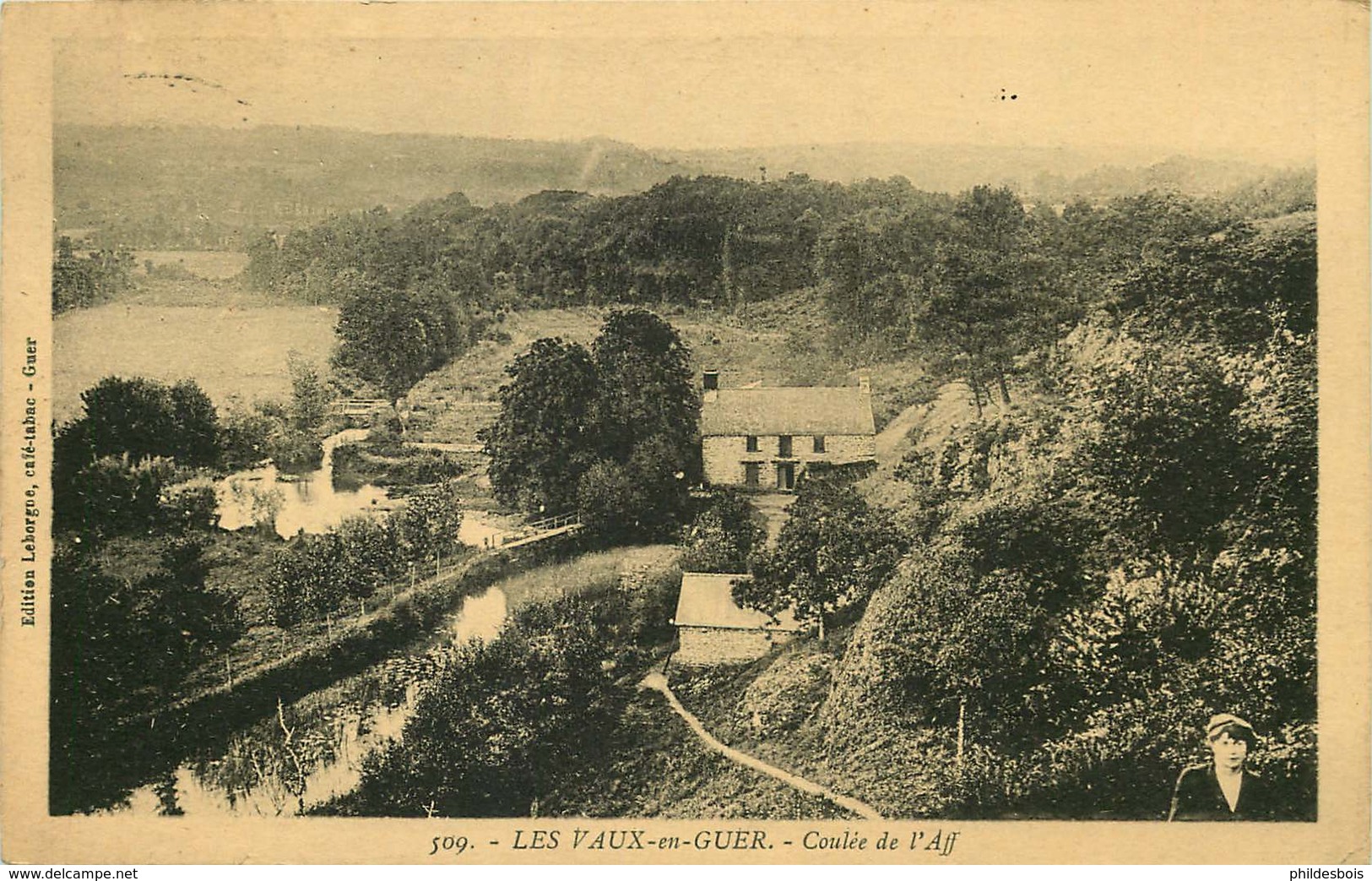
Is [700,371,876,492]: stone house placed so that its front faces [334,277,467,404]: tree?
no

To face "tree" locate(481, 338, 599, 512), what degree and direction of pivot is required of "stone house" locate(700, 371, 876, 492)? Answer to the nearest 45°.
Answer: approximately 90° to its right

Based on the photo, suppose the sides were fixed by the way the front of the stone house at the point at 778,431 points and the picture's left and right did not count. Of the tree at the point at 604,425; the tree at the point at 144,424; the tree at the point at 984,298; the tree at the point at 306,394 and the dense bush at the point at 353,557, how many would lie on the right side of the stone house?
4

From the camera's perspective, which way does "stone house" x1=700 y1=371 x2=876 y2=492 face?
toward the camera
